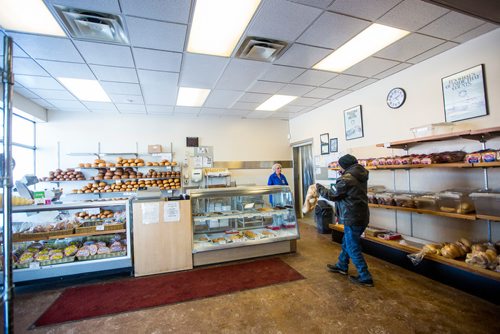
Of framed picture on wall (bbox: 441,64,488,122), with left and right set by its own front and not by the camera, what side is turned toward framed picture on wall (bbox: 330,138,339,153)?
right

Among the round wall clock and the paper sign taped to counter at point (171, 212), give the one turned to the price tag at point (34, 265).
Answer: the round wall clock

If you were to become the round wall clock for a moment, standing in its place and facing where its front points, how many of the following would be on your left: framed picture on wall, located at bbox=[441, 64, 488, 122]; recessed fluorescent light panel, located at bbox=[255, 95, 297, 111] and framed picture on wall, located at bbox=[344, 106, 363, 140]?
1

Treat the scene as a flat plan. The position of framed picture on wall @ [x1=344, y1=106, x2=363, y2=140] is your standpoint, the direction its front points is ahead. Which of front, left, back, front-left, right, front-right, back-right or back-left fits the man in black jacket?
front-left

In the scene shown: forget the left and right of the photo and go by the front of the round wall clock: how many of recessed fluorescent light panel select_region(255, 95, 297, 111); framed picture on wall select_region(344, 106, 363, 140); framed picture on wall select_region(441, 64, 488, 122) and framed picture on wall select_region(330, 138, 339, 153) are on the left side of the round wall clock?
1

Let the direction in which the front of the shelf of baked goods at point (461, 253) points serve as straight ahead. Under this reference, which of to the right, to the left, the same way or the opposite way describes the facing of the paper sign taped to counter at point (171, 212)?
to the left

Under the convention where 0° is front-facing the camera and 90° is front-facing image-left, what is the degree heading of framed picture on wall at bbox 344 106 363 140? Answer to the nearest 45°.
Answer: approximately 45°

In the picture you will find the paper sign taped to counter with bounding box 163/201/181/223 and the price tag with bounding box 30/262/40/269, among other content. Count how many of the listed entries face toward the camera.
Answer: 2

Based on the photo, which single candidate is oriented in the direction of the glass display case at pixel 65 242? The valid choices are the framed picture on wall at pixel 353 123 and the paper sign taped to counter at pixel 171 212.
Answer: the framed picture on wall

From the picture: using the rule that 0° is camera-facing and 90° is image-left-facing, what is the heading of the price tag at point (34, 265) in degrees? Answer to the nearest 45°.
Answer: approximately 0°

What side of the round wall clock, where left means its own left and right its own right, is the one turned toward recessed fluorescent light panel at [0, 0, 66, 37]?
front

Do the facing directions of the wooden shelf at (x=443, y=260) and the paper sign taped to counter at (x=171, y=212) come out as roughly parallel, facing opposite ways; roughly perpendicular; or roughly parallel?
roughly perpendicular
